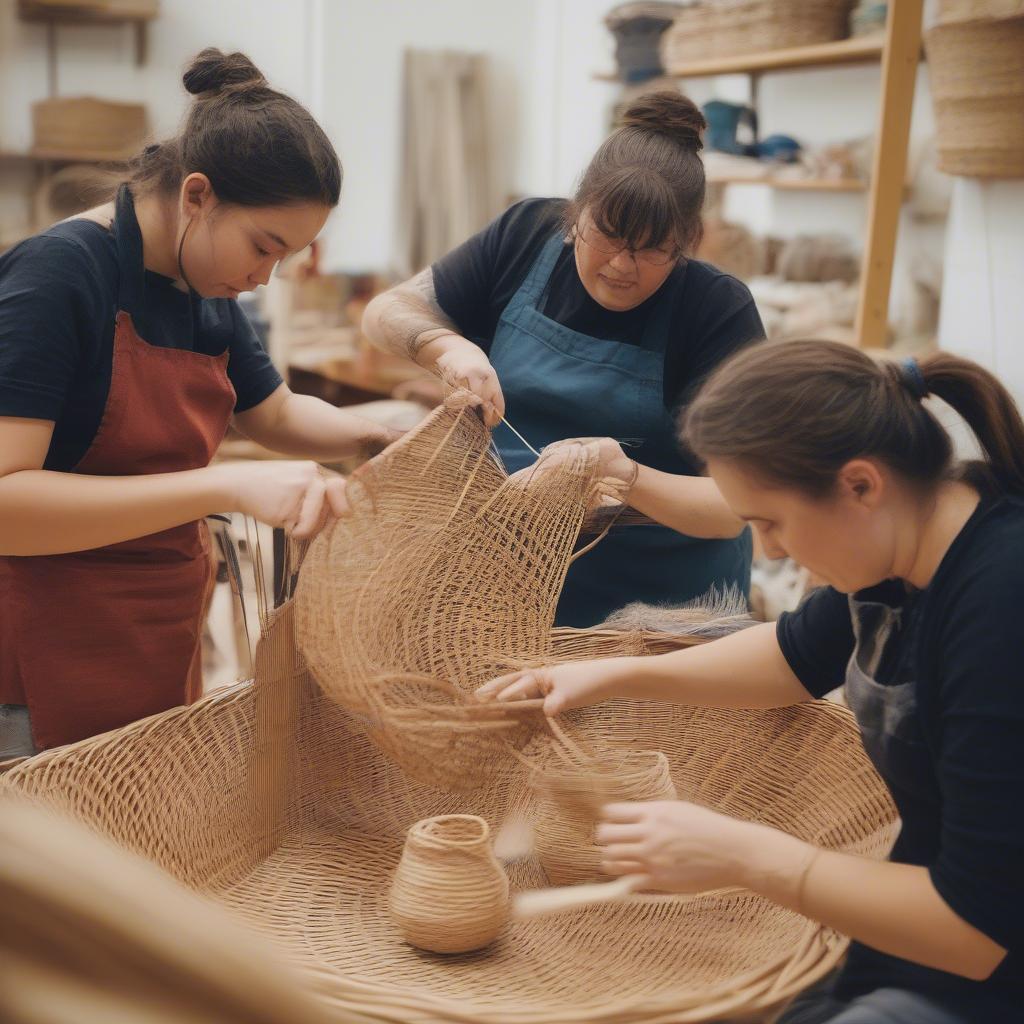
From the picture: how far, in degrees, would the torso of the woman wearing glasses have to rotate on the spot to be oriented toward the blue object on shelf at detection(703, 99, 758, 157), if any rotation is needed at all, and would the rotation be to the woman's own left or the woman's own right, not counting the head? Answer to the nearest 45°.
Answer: approximately 180°

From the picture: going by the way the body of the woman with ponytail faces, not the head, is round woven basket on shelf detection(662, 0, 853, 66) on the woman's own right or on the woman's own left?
on the woman's own right

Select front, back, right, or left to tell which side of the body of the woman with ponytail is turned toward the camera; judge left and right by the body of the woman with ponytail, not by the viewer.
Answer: left
